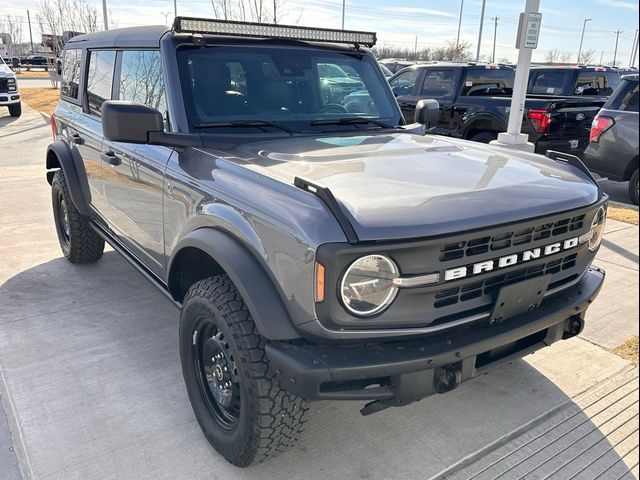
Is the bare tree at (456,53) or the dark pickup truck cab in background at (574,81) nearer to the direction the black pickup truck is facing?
the bare tree

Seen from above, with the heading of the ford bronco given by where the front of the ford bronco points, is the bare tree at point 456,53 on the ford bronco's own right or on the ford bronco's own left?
on the ford bronco's own left

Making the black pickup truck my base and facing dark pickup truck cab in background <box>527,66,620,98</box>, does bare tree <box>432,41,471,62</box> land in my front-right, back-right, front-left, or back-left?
front-left

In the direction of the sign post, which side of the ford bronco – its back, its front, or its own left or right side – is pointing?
left

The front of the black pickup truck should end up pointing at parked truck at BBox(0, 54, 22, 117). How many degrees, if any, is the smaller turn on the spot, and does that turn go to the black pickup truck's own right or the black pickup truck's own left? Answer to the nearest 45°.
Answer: approximately 45° to the black pickup truck's own left

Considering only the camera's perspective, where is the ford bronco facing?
facing the viewer and to the right of the viewer

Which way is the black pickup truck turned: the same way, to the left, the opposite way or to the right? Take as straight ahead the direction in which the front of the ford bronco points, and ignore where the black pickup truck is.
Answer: the opposite way

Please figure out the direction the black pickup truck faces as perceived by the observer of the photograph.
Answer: facing away from the viewer and to the left of the viewer

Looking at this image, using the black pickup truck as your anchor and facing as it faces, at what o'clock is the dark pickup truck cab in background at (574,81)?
The dark pickup truck cab in background is roughly at 3 o'clock from the black pickup truck.

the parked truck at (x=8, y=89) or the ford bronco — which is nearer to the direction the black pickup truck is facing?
the parked truck
